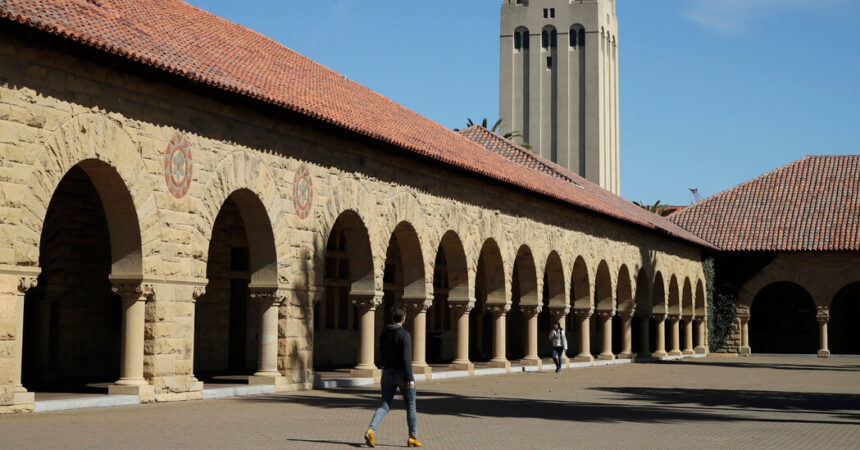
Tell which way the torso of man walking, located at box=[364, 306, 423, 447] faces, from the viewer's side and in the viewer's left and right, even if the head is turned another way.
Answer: facing away from the viewer and to the right of the viewer

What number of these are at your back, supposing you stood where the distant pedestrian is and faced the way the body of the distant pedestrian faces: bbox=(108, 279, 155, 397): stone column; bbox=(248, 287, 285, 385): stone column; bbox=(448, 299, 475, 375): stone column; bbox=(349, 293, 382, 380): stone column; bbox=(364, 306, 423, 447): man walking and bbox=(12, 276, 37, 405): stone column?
0

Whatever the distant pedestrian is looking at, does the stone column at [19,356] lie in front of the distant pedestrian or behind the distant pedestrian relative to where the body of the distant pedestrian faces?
in front

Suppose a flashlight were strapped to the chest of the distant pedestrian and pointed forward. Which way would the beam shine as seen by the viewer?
toward the camera

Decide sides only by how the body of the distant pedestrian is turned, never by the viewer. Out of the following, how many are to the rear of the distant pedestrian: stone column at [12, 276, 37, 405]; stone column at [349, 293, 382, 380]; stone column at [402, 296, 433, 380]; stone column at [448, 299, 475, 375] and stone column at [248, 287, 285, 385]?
0

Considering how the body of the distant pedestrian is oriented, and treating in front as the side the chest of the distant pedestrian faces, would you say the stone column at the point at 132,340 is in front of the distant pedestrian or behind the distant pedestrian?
in front

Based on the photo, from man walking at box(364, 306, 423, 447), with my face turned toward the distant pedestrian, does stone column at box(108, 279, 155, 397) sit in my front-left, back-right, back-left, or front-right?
front-left

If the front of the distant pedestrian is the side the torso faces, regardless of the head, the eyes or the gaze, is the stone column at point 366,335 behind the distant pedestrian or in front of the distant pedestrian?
in front

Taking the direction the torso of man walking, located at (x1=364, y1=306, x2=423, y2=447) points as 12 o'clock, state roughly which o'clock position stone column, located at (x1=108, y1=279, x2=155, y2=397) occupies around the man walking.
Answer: The stone column is roughly at 9 o'clock from the man walking.

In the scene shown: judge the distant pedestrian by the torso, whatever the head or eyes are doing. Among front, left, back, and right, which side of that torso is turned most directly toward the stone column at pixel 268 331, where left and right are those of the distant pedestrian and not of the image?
front

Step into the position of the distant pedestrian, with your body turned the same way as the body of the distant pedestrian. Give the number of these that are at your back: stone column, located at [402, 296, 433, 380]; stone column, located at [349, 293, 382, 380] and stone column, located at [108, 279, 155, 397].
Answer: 0

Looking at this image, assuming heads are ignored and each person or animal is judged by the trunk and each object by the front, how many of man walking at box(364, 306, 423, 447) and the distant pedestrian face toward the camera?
1

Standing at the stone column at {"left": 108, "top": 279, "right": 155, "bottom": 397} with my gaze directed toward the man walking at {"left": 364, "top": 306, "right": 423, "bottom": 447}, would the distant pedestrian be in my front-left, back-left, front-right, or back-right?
back-left

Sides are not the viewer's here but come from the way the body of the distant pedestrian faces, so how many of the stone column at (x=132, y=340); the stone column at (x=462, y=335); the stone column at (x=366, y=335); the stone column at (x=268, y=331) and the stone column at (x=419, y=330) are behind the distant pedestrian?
0

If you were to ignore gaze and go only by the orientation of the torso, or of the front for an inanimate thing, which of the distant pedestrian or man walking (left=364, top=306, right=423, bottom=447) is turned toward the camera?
the distant pedestrian

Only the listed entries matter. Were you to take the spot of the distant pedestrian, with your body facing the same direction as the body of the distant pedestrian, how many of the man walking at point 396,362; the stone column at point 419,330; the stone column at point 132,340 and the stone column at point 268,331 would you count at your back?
0

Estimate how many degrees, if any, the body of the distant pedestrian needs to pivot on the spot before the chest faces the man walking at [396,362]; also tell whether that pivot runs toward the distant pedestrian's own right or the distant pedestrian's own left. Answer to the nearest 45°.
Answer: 0° — they already face them
